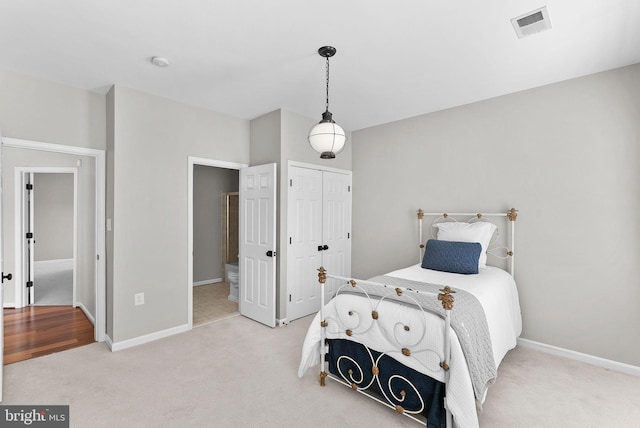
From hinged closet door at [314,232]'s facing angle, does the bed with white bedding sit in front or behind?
in front

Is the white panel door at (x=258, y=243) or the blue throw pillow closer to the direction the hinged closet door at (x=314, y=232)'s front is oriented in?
the blue throw pillow

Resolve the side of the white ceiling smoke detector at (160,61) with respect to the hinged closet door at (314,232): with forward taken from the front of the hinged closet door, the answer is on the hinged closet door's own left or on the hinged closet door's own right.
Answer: on the hinged closet door's own right

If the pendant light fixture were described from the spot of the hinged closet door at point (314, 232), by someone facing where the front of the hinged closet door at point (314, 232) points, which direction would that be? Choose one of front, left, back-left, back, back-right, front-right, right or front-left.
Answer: front-right

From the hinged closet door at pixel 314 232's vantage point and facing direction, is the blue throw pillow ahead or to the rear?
ahead

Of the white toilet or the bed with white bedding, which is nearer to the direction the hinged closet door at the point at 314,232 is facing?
the bed with white bedding

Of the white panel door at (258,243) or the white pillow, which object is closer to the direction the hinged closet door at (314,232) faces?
the white pillow

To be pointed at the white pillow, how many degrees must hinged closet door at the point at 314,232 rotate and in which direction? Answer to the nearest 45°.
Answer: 0° — it already faces it

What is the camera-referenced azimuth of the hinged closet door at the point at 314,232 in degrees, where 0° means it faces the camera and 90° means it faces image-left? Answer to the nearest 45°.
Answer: approximately 315°
